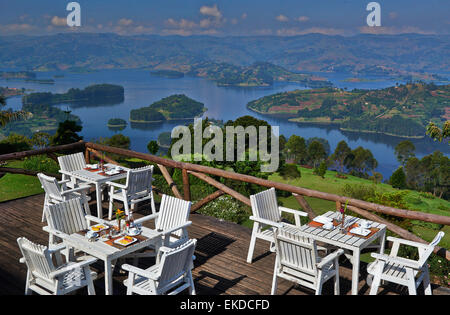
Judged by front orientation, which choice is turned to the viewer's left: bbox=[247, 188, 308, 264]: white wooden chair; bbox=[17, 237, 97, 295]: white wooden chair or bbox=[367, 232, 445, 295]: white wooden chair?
bbox=[367, 232, 445, 295]: white wooden chair

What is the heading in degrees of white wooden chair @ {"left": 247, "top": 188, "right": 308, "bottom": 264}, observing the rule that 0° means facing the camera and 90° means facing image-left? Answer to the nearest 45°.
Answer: approximately 315°

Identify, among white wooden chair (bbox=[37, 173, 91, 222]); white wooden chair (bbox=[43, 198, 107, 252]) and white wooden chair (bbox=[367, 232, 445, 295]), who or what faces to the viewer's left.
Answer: white wooden chair (bbox=[367, 232, 445, 295])

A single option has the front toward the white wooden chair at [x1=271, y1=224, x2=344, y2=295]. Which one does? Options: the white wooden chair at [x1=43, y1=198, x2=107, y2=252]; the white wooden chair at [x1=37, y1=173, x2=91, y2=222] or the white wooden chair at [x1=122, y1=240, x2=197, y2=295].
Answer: the white wooden chair at [x1=43, y1=198, x2=107, y2=252]

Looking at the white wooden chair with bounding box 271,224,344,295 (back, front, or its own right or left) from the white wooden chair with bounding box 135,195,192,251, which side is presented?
left

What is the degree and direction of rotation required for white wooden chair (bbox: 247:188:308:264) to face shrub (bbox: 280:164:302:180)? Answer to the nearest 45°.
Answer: approximately 135° to its left

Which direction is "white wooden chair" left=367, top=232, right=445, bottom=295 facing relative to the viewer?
to the viewer's left

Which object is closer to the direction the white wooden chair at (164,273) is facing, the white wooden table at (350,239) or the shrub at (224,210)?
the shrub

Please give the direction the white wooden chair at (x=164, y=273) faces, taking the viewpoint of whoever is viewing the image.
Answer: facing away from the viewer and to the left of the viewer

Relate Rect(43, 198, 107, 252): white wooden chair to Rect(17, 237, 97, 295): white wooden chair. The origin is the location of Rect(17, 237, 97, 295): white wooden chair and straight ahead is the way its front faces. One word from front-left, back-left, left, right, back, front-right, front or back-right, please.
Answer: front-left

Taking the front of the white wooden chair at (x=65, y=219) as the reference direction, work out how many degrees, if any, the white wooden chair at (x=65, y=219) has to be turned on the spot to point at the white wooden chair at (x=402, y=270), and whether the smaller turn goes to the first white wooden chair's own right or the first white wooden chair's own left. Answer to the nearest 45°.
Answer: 0° — it already faces it

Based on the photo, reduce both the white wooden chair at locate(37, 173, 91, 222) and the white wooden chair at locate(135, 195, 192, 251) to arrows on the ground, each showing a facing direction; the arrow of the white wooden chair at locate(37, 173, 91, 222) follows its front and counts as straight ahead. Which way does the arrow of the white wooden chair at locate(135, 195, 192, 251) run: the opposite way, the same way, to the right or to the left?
the opposite way

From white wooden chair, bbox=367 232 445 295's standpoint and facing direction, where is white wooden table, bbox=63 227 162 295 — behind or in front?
in front
